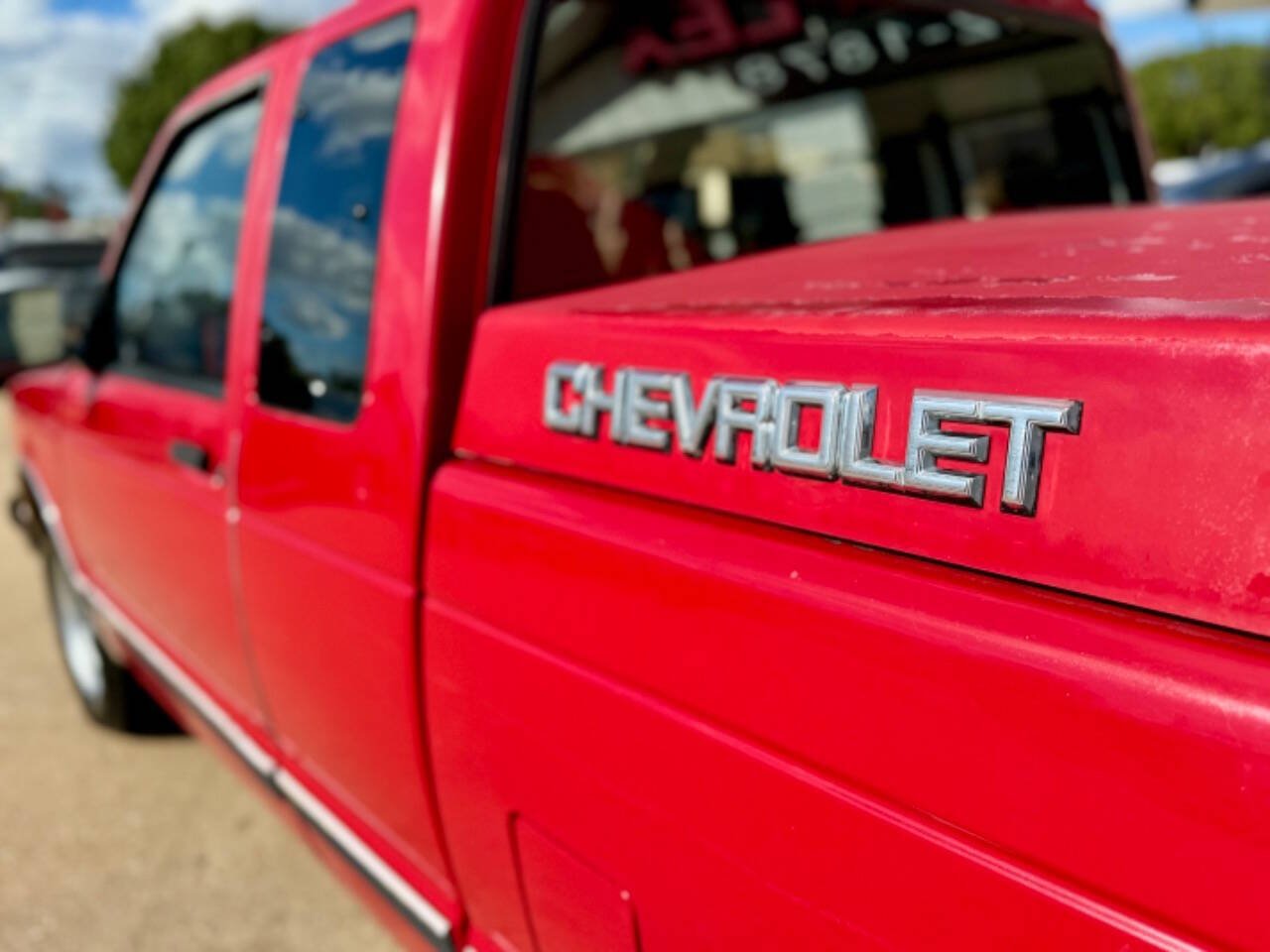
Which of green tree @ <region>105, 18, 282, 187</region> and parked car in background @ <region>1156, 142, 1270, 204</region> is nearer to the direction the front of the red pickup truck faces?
the green tree

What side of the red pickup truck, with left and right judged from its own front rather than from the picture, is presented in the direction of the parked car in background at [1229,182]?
right

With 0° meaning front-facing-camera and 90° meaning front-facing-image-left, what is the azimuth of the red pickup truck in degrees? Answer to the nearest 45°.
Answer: approximately 135°
